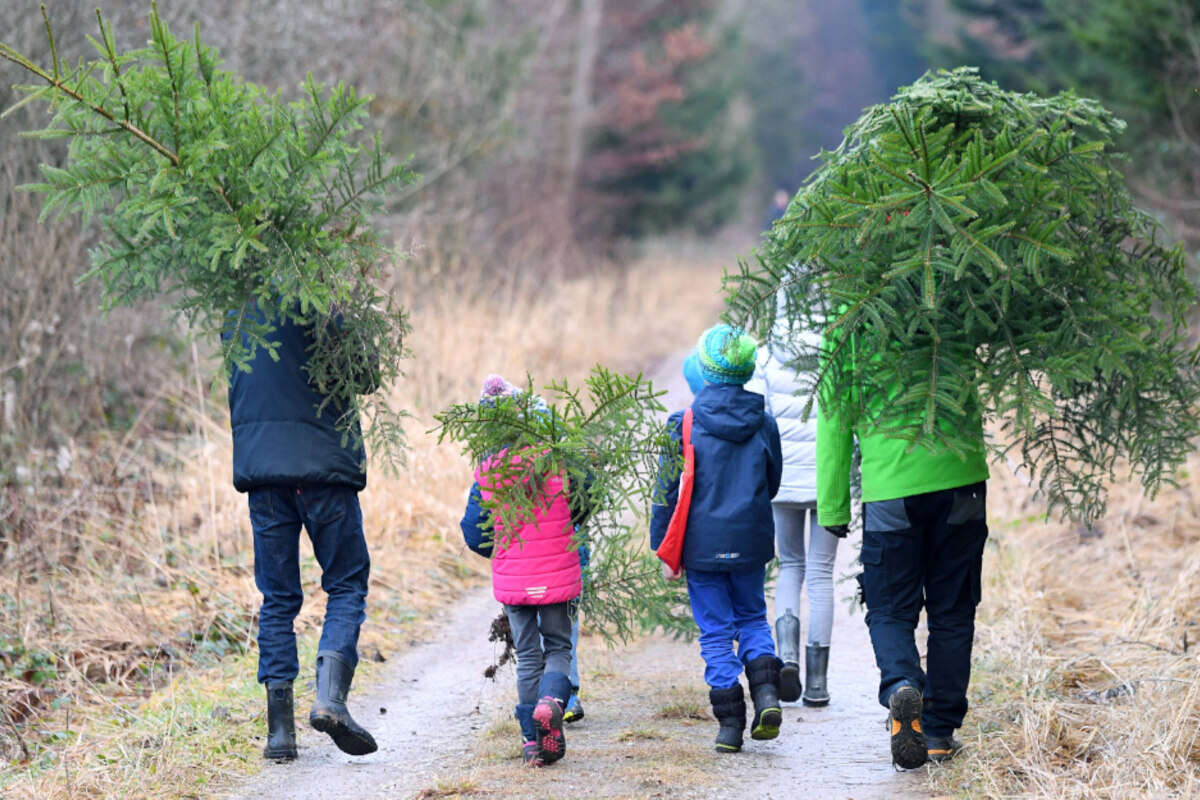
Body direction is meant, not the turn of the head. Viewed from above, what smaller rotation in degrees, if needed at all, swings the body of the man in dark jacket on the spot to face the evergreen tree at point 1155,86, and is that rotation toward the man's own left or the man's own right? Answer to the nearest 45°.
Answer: approximately 45° to the man's own right

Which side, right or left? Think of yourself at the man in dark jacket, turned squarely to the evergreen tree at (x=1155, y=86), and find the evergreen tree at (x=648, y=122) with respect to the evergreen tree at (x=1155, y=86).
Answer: left

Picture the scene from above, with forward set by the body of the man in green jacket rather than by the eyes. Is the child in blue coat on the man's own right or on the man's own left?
on the man's own left

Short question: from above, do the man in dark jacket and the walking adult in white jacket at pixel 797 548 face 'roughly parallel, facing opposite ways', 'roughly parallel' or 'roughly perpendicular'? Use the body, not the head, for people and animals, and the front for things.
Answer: roughly parallel

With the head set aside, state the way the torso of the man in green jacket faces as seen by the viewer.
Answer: away from the camera

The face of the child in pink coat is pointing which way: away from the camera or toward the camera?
away from the camera

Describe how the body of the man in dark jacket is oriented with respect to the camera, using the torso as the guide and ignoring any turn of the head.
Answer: away from the camera

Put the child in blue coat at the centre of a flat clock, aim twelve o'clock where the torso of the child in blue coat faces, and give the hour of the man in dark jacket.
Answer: The man in dark jacket is roughly at 9 o'clock from the child in blue coat.

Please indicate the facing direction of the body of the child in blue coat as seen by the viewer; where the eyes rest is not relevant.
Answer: away from the camera

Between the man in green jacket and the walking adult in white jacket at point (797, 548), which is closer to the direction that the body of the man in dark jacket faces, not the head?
the walking adult in white jacket

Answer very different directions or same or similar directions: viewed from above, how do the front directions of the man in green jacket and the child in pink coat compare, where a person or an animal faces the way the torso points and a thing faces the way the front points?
same or similar directions

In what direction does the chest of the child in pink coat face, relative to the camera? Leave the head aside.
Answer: away from the camera

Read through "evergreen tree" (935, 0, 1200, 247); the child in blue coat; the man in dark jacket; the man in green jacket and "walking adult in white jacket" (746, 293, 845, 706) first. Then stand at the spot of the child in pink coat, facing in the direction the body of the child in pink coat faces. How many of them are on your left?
1

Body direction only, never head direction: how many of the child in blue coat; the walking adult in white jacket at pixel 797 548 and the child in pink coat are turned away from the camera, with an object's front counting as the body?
3

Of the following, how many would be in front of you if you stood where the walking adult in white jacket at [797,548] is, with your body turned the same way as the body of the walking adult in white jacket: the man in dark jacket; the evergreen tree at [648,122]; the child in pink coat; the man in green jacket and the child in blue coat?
1

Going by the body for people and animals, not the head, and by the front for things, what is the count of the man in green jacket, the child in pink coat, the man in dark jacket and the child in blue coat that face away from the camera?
4

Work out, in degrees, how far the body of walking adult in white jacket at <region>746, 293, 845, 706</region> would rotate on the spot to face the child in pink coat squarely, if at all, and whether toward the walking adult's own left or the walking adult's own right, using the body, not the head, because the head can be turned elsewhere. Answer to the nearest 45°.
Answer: approximately 135° to the walking adult's own left
